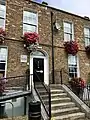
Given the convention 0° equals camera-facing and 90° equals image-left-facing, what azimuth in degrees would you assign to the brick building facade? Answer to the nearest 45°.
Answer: approximately 315°

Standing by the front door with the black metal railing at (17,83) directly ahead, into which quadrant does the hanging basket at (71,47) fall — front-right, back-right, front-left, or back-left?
back-left
